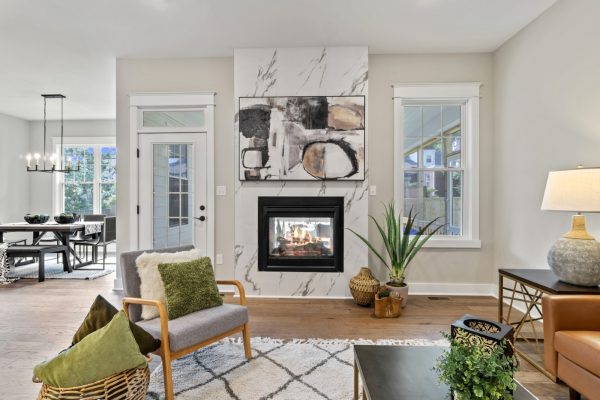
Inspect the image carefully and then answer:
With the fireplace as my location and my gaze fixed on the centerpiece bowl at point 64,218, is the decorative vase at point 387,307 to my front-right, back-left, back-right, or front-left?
back-left

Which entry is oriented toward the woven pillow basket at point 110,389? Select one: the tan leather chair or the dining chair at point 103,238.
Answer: the tan leather chair

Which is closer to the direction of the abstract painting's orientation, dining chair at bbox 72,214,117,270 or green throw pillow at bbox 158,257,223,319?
the green throw pillow

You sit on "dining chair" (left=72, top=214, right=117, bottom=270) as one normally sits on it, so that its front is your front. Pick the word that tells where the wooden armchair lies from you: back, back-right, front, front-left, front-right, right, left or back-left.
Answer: back-left

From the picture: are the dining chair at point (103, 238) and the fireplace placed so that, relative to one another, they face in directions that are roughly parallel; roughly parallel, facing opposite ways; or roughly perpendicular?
roughly perpendicular

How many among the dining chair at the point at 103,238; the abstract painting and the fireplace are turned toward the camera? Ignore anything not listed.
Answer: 2

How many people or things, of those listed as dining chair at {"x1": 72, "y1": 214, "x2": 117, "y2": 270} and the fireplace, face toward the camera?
1

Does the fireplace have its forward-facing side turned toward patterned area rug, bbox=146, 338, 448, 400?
yes

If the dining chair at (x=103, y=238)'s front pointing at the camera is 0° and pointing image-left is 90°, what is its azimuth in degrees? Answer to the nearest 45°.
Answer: approximately 135°

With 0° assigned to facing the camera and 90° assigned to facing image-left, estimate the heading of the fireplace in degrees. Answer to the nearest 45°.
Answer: approximately 0°

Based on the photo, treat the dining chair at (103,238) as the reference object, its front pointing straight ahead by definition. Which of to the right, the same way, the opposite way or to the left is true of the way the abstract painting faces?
to the left

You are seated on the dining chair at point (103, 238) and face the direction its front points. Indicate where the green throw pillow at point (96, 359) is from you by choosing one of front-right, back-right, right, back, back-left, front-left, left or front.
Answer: back-left

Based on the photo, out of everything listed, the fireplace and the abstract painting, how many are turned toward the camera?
2
